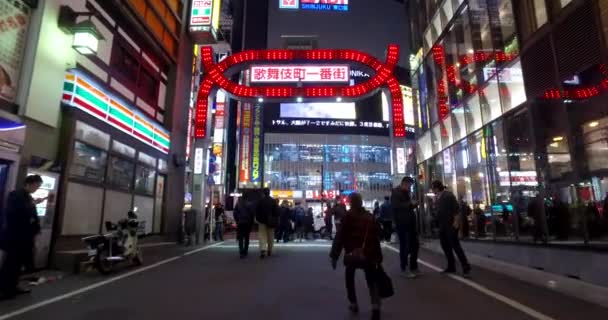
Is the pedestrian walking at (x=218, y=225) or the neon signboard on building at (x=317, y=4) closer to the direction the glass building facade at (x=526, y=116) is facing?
the pedestrian walking

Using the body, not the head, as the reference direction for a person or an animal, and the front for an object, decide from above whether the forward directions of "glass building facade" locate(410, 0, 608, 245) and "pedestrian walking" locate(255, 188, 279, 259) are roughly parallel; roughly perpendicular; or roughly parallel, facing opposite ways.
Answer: roughly perpendicular

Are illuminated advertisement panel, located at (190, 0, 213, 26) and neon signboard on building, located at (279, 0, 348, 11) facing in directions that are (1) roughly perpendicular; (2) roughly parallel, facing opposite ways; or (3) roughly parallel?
roughly parallel

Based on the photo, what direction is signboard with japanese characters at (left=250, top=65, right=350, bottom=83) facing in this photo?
toward the camera

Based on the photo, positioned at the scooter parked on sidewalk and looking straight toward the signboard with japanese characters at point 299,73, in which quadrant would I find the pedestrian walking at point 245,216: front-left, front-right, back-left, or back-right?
front-right

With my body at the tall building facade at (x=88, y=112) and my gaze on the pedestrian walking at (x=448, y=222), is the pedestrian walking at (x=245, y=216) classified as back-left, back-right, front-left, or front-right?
front-left

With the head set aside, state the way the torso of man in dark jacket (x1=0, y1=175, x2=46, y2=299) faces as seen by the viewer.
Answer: to the viewer's right

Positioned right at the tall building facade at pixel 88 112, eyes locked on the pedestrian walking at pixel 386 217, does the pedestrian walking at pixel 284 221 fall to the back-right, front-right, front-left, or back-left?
front-left

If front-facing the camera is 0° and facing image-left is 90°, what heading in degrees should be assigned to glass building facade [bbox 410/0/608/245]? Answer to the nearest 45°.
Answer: approximately 45°

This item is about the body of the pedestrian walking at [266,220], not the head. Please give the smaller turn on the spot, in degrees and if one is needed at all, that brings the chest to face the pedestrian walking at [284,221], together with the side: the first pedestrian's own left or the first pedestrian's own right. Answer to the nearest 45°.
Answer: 0° — they already face them

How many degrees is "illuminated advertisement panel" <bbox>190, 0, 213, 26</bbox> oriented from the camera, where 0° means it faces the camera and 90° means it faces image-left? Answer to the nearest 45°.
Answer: approximately 0°

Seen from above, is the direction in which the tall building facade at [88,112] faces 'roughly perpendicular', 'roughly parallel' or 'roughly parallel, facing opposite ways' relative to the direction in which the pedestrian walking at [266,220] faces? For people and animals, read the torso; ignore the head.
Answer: roughly perpendicular

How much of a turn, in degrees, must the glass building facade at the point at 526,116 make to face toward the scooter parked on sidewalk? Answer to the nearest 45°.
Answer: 0° — it already faces it

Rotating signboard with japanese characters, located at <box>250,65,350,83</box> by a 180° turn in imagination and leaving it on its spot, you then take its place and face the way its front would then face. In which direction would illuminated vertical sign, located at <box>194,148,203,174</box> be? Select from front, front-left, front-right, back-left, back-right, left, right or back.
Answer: left

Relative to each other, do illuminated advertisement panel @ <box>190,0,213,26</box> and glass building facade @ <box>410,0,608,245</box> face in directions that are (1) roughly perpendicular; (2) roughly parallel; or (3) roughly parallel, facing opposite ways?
roughly perpendicular
